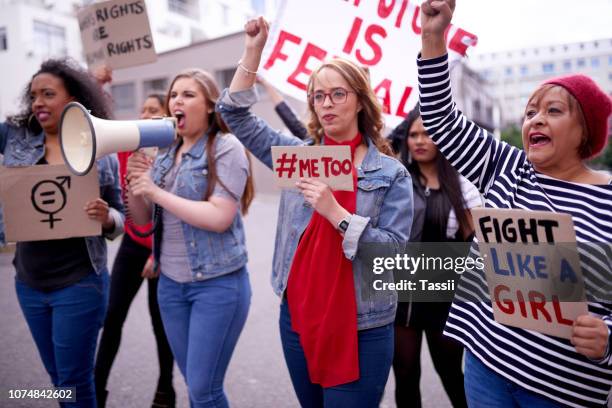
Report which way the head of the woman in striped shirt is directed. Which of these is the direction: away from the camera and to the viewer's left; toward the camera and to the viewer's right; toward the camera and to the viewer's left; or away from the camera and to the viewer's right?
toward the camera and to the viewer's left

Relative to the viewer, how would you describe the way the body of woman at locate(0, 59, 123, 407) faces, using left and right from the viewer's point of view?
facing the viewer and to the left of the viewer

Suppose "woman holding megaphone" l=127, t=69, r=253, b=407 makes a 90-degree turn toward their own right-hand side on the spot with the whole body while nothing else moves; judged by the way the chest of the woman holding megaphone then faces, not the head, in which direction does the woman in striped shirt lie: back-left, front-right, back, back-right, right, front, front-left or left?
back

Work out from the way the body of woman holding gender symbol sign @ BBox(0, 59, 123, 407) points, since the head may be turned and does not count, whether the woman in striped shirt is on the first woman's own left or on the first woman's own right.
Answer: on the first woman's own left

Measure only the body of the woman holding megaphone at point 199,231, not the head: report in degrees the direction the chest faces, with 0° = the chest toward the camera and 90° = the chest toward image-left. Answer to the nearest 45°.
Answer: approximately 45°

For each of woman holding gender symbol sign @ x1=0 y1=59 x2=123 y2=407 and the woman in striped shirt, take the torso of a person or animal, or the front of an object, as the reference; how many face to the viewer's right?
0
